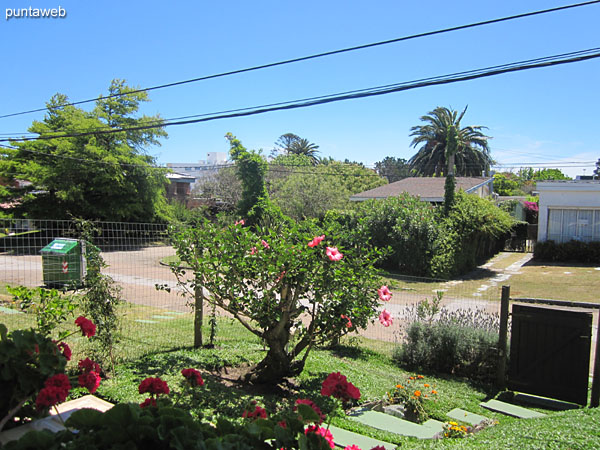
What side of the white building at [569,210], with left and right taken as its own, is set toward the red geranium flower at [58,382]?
front

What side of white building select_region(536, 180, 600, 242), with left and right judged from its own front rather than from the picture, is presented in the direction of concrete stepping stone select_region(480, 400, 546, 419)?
front

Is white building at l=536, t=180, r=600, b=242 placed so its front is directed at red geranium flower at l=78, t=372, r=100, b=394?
yes

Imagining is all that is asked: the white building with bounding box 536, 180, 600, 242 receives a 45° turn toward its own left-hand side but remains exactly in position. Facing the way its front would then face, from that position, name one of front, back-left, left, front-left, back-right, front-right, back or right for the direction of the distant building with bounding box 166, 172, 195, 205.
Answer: back-right

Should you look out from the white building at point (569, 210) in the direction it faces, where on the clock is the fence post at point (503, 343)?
The fence post is roughly at 12 o'clock from the white building.

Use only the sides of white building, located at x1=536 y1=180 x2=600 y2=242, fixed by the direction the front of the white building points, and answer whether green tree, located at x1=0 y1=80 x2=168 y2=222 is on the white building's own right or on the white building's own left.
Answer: on the white building's own right

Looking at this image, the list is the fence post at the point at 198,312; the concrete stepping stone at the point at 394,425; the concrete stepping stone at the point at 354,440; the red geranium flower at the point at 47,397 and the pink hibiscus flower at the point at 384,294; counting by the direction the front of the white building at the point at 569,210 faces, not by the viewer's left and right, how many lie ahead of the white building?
5

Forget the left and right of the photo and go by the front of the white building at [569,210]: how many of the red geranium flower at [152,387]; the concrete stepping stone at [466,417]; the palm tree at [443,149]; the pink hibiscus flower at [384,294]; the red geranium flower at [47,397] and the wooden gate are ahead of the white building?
5

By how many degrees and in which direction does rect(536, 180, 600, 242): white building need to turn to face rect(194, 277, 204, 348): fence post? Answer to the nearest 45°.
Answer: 0° — it already faces it

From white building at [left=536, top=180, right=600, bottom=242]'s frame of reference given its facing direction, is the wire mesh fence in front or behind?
in front

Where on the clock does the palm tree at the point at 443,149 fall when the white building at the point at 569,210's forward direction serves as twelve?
The palm tree is roughly at 5 o'clock from the white building.

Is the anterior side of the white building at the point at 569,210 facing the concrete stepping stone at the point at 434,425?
yes

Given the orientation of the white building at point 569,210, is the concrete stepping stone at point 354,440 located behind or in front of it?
in front

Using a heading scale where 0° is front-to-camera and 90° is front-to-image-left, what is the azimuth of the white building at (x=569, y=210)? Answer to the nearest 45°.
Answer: approximately 0°

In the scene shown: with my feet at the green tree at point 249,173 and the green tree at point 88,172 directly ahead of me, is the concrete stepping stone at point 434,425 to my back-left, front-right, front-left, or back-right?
back-left
